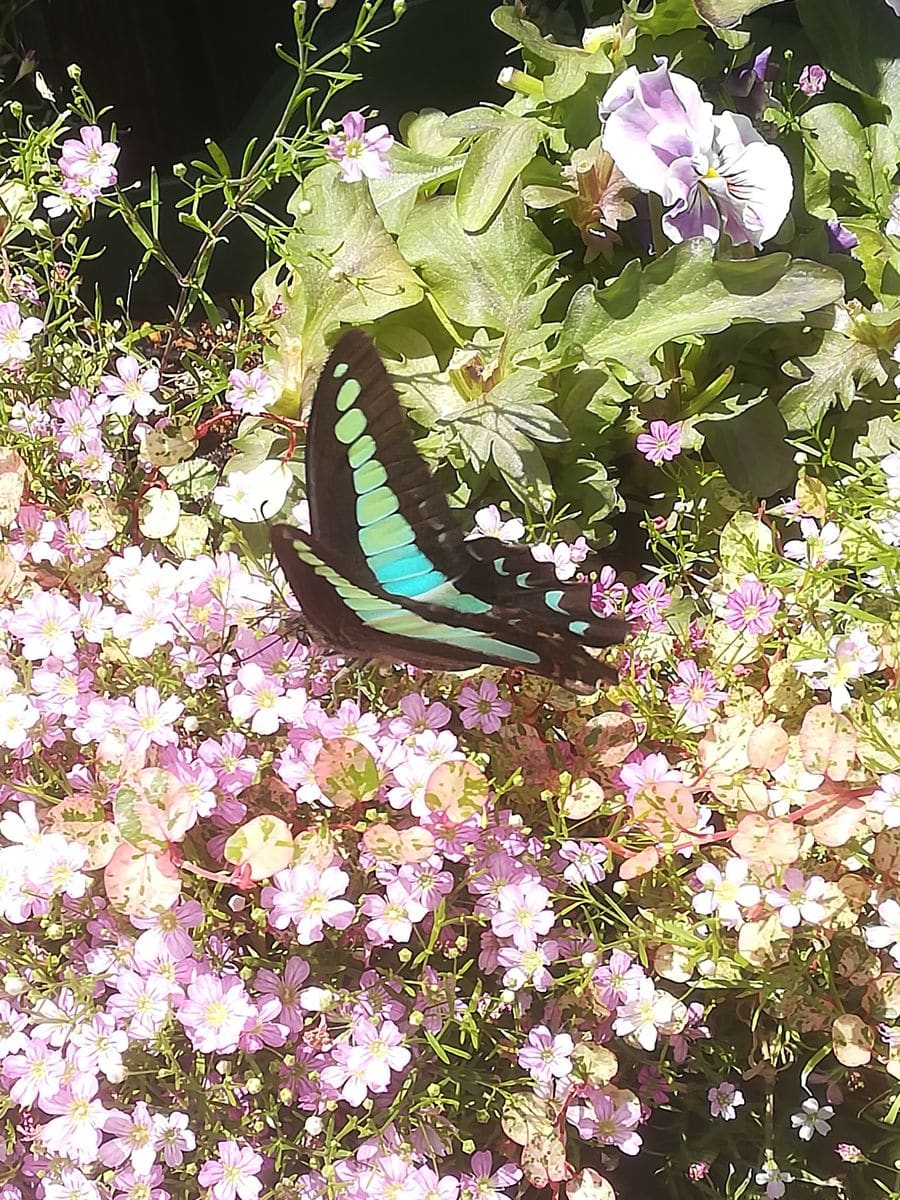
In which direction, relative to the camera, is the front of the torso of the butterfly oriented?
to the viewer's left
